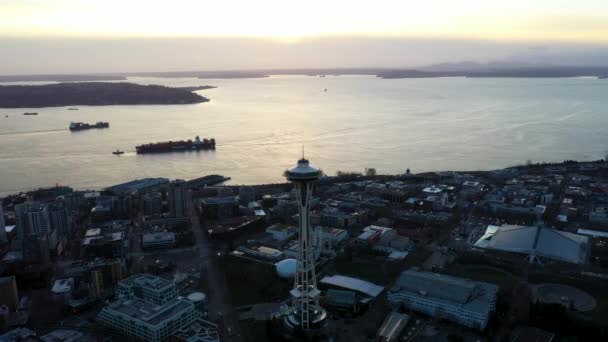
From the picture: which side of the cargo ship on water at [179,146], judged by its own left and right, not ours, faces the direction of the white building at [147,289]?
left

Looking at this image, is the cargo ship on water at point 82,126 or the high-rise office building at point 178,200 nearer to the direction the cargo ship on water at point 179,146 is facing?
the cargo ship on water

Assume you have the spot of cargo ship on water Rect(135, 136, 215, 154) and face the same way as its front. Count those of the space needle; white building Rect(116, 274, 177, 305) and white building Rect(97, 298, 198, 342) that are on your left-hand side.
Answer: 3

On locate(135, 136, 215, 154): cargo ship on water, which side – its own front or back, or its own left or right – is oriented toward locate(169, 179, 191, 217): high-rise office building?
left

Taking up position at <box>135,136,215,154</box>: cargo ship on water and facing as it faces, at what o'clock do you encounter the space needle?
The space needle is roughly at 9 o'clock from the cargo ship on water.

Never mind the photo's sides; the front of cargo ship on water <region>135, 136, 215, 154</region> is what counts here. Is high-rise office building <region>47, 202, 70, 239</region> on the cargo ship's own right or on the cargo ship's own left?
on the cargo ship's own left

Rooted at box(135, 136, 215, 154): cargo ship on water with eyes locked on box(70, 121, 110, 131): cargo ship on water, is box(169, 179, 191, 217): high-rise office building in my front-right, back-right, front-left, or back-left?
back-left

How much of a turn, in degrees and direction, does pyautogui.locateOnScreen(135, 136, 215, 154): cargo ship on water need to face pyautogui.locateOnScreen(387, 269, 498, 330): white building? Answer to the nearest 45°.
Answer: approximately 90° to its left

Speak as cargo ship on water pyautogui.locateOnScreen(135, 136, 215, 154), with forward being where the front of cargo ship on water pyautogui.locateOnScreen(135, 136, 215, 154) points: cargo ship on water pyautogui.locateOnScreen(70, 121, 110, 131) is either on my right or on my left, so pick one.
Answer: on my right

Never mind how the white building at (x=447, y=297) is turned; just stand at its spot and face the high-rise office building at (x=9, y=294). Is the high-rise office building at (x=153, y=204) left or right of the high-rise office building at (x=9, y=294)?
right

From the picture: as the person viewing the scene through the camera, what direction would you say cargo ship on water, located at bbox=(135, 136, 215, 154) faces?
facing to the left of the viewer

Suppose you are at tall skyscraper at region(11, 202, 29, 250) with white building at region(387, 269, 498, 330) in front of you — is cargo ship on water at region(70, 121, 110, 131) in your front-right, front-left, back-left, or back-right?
back-left

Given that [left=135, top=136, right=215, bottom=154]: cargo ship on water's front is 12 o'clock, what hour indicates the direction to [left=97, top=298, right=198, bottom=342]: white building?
The white building is roughly at 9 o'clock from the cargo ship on water.

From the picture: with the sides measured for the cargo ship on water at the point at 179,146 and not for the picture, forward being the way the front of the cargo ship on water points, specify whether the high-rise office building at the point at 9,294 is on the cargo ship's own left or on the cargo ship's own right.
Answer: on the cargo ship's own left
